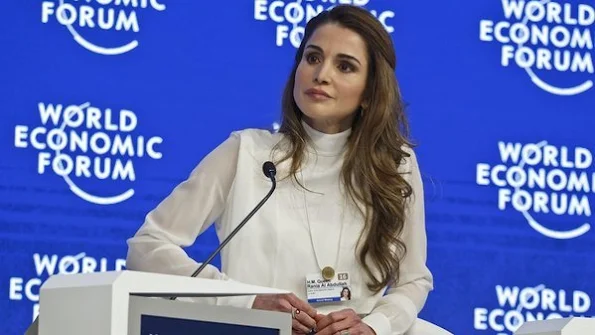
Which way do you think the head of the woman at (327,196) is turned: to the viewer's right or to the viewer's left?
to the viewer's left

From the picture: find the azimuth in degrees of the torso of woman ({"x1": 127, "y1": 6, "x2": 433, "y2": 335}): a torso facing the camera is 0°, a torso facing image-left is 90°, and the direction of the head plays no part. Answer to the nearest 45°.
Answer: approximately 0°
